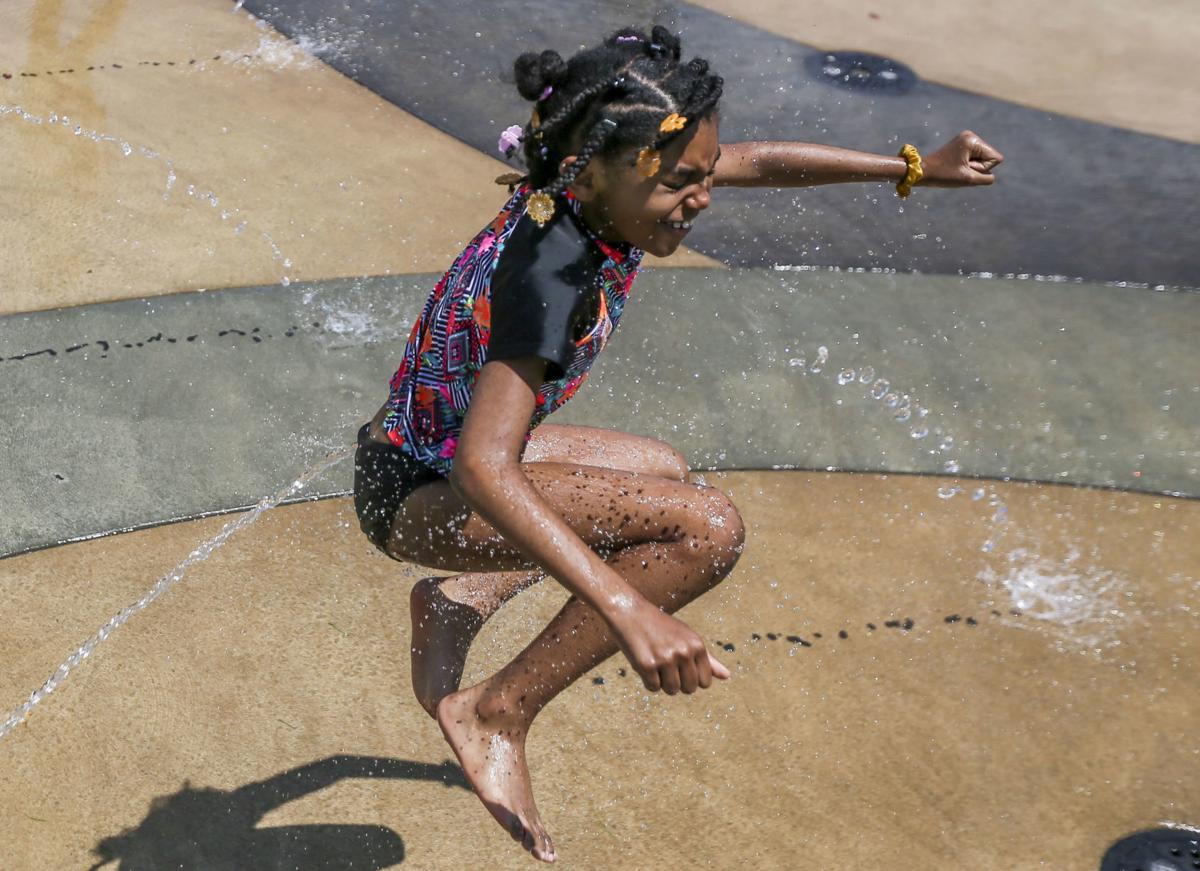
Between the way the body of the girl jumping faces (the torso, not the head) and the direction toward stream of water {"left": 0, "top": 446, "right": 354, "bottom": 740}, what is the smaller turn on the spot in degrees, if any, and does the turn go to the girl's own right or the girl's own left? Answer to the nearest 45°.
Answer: approximately 135° to the girl's own left

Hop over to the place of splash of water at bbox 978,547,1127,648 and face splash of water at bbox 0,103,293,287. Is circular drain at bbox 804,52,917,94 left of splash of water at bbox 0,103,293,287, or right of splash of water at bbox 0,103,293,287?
right

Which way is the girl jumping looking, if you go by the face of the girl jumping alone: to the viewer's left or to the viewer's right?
to the viewer's right

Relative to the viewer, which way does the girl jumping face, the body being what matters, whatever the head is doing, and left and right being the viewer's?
facing to the right of the viewer

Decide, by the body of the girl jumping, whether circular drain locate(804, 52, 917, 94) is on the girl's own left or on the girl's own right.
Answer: on the girl's own left
